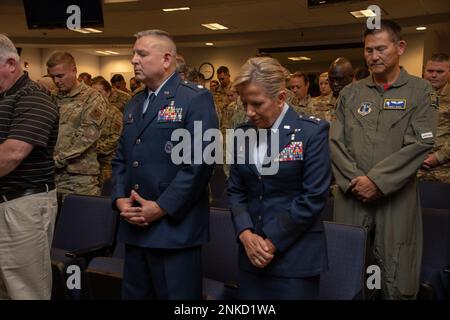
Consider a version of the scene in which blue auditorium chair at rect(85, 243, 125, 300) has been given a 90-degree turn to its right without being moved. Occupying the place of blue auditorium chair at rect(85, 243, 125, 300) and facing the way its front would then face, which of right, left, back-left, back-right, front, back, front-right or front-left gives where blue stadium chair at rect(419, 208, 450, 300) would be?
back-right

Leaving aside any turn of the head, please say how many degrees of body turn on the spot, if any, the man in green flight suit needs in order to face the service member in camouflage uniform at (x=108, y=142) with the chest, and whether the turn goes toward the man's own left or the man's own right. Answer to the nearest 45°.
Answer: approximately 90° to the man's own right

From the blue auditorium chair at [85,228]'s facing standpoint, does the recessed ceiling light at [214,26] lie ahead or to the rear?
to the rear

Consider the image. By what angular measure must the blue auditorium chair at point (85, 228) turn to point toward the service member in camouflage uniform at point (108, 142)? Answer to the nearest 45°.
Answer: approximately 135° to its right
